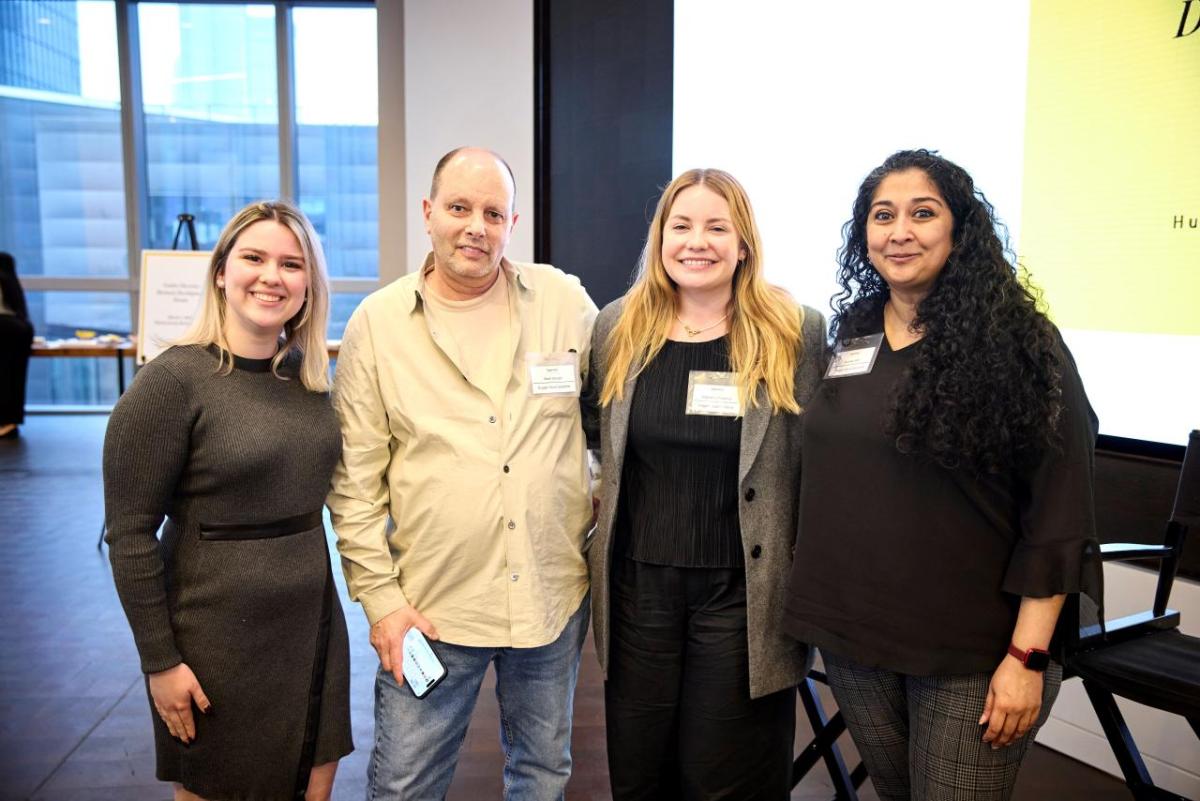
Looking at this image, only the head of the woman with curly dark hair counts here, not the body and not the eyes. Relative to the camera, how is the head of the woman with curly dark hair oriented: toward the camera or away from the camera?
toward the camera

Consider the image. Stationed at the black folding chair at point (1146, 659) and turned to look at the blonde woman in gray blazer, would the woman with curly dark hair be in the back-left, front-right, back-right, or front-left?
front-left

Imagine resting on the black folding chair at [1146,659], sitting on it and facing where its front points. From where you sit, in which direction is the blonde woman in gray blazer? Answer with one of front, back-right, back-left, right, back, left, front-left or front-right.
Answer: front

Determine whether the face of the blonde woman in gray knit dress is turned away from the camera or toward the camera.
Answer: toward the camera

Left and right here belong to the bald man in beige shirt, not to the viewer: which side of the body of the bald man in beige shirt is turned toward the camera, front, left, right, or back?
front

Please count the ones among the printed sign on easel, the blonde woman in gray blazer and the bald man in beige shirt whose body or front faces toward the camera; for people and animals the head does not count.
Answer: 3

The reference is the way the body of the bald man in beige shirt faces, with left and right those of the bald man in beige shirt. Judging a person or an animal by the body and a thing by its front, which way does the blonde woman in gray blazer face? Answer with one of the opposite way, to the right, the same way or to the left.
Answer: the same way

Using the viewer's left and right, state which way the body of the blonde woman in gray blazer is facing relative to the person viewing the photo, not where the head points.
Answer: facing the viewer

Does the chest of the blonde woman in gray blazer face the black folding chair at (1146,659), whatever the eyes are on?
no

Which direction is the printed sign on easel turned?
toward the camera

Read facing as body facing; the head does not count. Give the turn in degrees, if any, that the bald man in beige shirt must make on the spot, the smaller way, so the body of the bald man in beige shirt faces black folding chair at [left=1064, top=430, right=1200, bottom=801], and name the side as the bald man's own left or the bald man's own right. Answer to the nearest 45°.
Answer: approximately 90° to the bald man's own left

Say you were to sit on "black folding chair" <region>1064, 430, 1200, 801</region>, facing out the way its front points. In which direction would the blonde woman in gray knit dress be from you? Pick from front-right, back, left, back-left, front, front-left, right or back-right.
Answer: front

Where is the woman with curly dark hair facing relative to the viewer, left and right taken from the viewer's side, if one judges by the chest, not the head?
facing the viewer and to the left of the viewer

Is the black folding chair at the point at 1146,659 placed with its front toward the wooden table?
no

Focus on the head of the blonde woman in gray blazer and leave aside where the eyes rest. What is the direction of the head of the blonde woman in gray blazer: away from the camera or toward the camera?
toward the camera

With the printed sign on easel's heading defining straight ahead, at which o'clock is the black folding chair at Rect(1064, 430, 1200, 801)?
The black folding chair is roughly at 11 o'clock from the printed sign on easel.

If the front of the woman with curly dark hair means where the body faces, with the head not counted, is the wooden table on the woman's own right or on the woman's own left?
on the woman's own right
